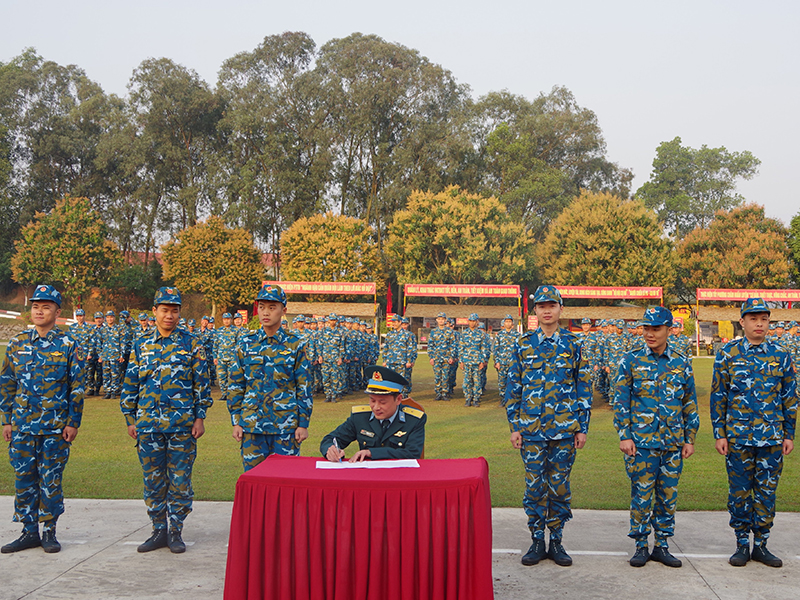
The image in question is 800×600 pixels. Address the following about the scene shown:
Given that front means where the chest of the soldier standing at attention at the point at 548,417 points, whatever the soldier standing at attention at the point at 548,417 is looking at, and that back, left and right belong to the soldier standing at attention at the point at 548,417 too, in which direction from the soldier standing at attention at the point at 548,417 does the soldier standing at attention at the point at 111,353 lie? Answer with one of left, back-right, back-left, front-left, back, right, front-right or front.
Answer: back-right

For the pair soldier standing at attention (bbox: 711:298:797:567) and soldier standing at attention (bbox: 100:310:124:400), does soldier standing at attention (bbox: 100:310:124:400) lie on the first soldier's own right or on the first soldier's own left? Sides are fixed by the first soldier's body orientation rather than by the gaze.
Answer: on the first soldier's own right

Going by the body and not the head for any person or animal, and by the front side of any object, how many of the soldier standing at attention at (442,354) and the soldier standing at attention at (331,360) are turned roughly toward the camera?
2

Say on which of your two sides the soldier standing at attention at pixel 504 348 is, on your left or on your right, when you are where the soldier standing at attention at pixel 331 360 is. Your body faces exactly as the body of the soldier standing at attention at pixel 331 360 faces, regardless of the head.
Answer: on your left
